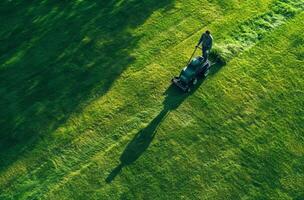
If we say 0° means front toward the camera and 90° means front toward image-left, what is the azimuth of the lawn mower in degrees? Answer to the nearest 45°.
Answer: approximately 45°
